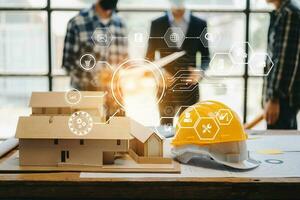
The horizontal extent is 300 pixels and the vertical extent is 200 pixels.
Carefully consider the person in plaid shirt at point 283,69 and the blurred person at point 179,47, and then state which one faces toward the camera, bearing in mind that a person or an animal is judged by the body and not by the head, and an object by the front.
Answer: the blurred person

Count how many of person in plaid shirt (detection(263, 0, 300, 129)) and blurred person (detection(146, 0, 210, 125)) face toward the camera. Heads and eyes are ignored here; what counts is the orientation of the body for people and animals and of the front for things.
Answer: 1

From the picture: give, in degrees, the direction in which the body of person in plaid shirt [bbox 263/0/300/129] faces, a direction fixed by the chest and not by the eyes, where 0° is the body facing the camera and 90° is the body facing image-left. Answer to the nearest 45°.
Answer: approximately 90°

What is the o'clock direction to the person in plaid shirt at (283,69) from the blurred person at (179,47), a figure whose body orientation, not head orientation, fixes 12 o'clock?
The person in plaid shirt is roughly at 9 o'clock from the blurred person.

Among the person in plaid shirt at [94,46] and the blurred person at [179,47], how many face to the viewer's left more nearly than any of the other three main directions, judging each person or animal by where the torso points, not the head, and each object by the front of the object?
0

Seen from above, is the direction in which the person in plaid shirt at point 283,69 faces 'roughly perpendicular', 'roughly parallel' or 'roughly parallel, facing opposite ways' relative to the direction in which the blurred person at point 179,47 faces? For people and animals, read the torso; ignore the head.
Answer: roughly perpendicular

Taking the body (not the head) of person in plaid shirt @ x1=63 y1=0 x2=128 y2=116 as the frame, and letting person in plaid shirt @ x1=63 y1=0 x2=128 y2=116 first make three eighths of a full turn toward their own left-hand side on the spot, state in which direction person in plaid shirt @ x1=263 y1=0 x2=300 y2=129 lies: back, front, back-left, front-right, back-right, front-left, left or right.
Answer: right

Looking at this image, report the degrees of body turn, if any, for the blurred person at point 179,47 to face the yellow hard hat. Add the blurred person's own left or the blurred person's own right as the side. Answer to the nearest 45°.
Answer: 0° — they already face it

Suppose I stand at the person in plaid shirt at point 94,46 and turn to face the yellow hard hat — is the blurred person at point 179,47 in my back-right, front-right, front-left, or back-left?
front-left

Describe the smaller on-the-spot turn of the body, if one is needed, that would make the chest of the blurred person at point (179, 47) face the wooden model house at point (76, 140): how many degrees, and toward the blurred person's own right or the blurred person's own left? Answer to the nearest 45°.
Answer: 0° — they already face it

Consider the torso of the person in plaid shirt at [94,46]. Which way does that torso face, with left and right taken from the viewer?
facing the viewer and to the right of the viewer

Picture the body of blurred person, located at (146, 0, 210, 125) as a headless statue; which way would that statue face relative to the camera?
toward the camera
